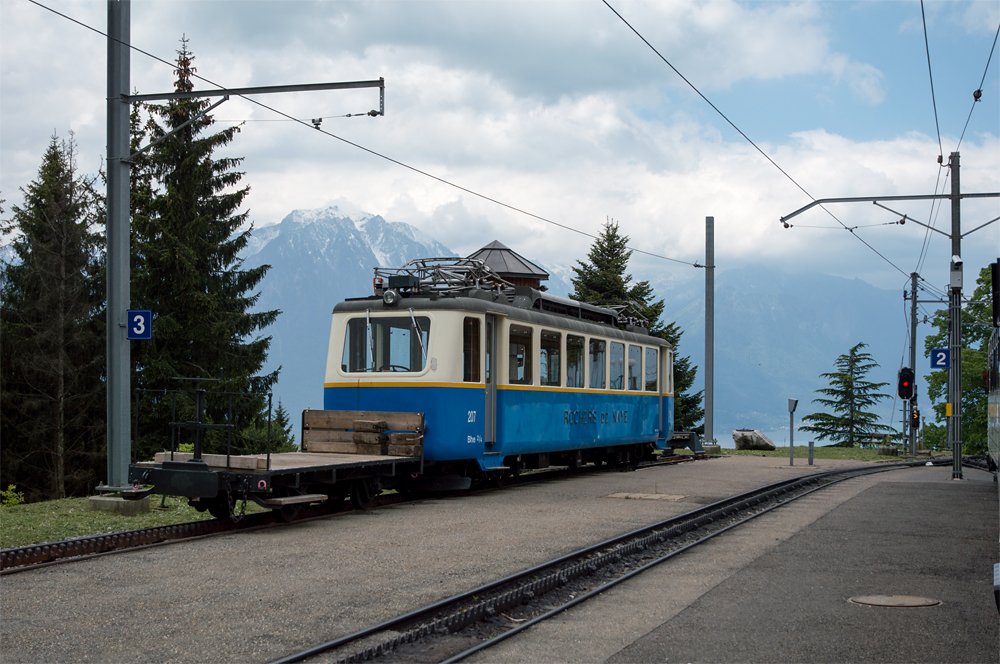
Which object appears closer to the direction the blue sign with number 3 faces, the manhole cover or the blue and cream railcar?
the manhole cover

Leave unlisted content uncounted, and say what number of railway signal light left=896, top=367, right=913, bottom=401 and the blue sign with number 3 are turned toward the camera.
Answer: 2

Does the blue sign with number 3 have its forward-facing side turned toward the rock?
no

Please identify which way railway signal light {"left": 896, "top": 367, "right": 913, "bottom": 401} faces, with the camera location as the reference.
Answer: facing the viewer

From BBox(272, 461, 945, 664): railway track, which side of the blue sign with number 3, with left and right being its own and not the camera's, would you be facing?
front

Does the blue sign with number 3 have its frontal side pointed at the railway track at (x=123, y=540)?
yes

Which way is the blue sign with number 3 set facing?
toward the camera

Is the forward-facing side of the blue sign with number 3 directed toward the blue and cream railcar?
no

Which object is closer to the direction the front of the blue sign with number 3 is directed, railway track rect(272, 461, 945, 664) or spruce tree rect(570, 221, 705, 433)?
the railway track

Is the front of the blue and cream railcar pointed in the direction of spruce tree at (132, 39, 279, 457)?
no
